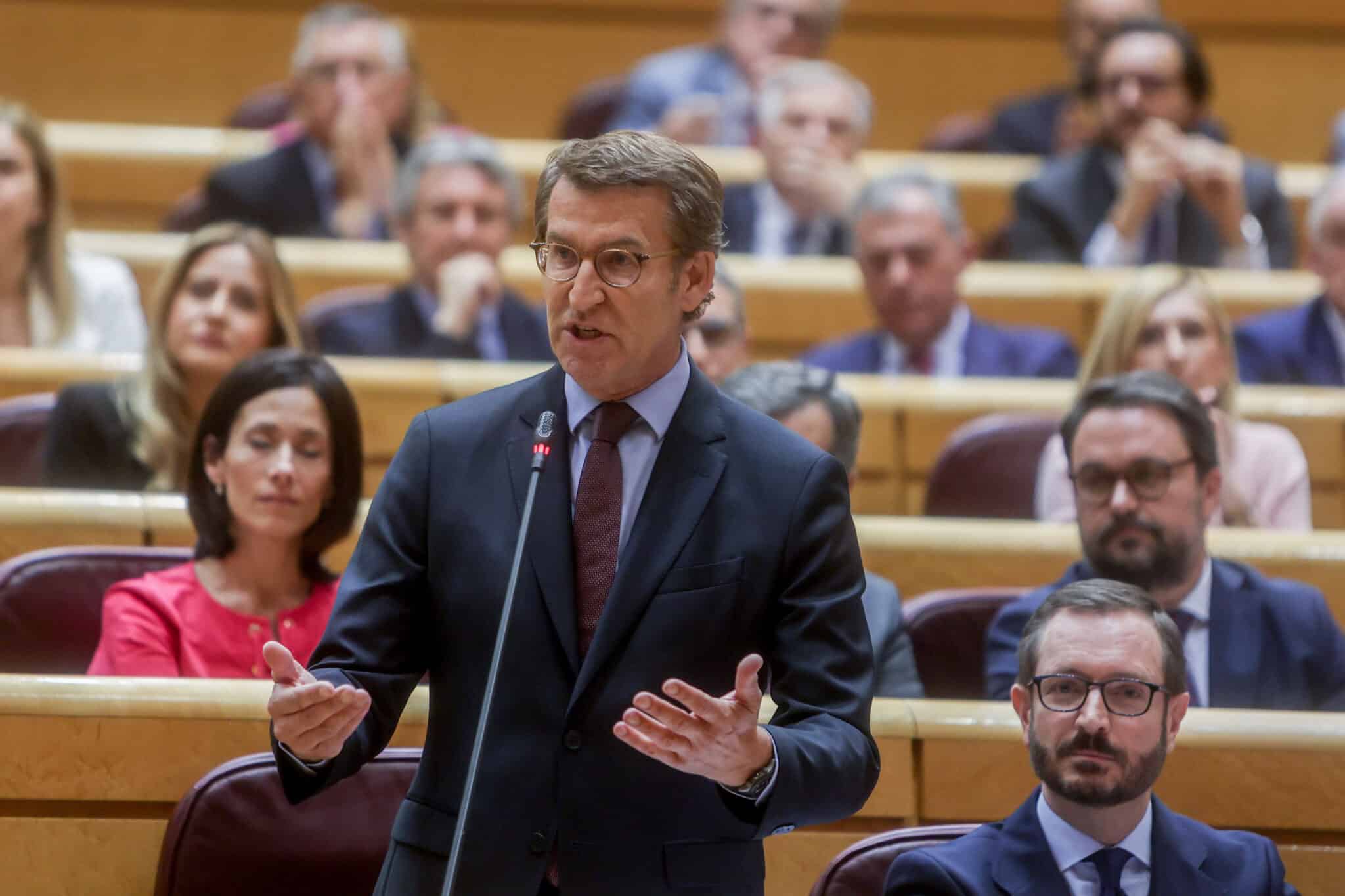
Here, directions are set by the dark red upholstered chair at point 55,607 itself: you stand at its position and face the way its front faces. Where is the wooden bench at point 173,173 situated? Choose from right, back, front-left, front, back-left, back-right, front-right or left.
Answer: back
